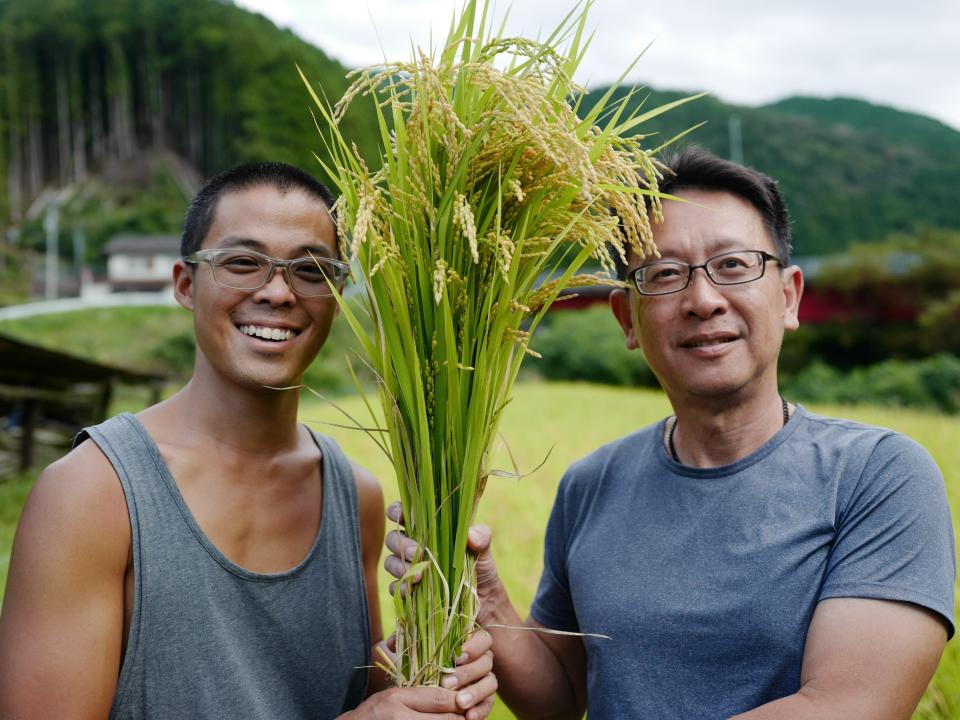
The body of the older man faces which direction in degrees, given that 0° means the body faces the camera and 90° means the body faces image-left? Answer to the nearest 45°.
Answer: approximately 0°

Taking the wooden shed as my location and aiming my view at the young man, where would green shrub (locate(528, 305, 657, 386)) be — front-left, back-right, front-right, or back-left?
back-left

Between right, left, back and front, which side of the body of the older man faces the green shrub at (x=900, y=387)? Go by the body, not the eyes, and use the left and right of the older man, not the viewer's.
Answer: back

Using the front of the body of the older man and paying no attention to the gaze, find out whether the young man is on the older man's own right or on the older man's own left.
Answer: on the older man's own right

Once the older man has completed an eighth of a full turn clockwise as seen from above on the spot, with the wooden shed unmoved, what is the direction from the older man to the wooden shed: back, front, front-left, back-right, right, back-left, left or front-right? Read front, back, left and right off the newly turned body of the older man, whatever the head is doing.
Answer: right

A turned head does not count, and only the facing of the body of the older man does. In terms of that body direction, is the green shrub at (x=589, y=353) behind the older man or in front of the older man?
behind
